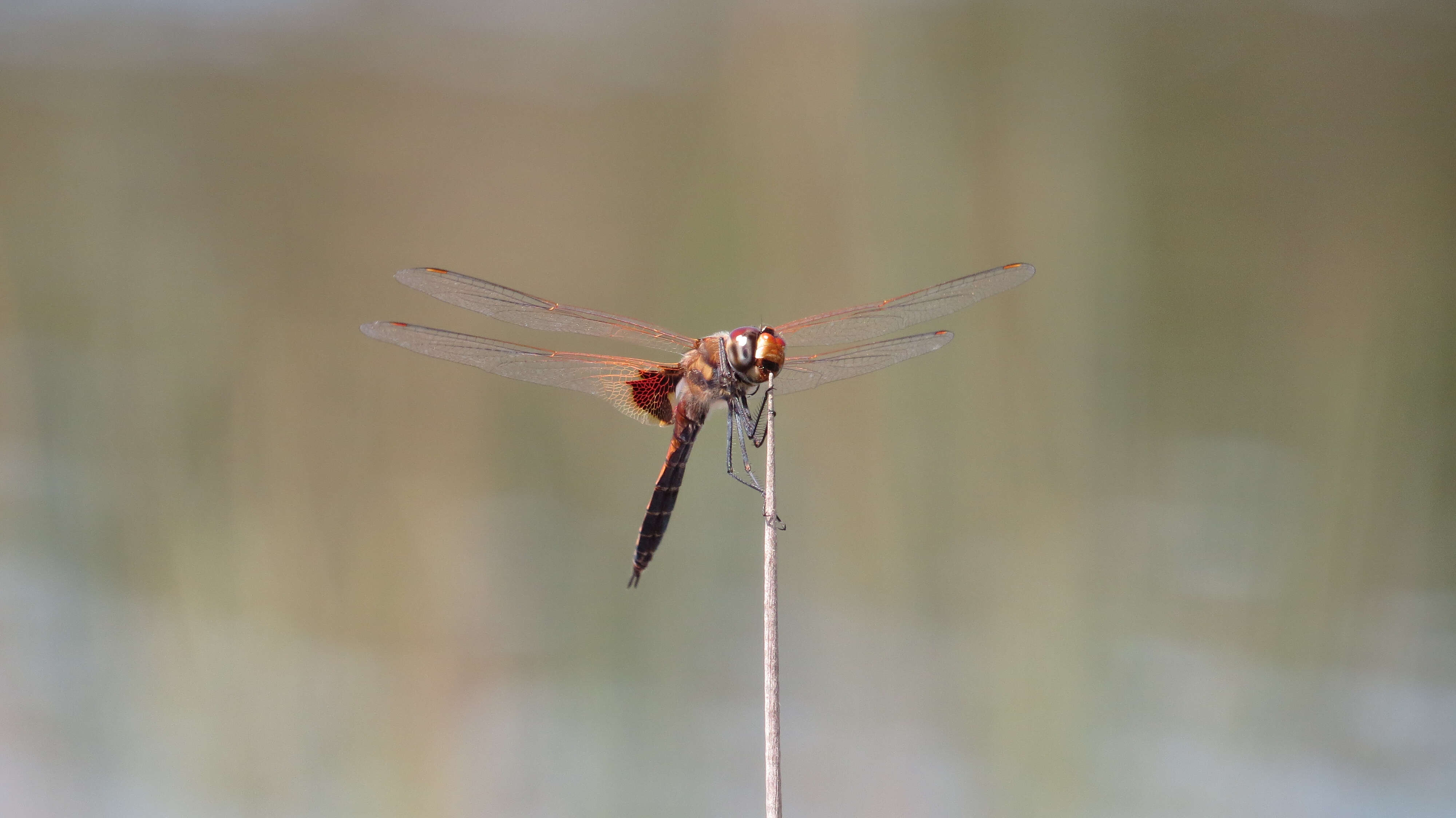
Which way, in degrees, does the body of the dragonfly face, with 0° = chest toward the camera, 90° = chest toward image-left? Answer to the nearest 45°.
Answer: approximately 315°
